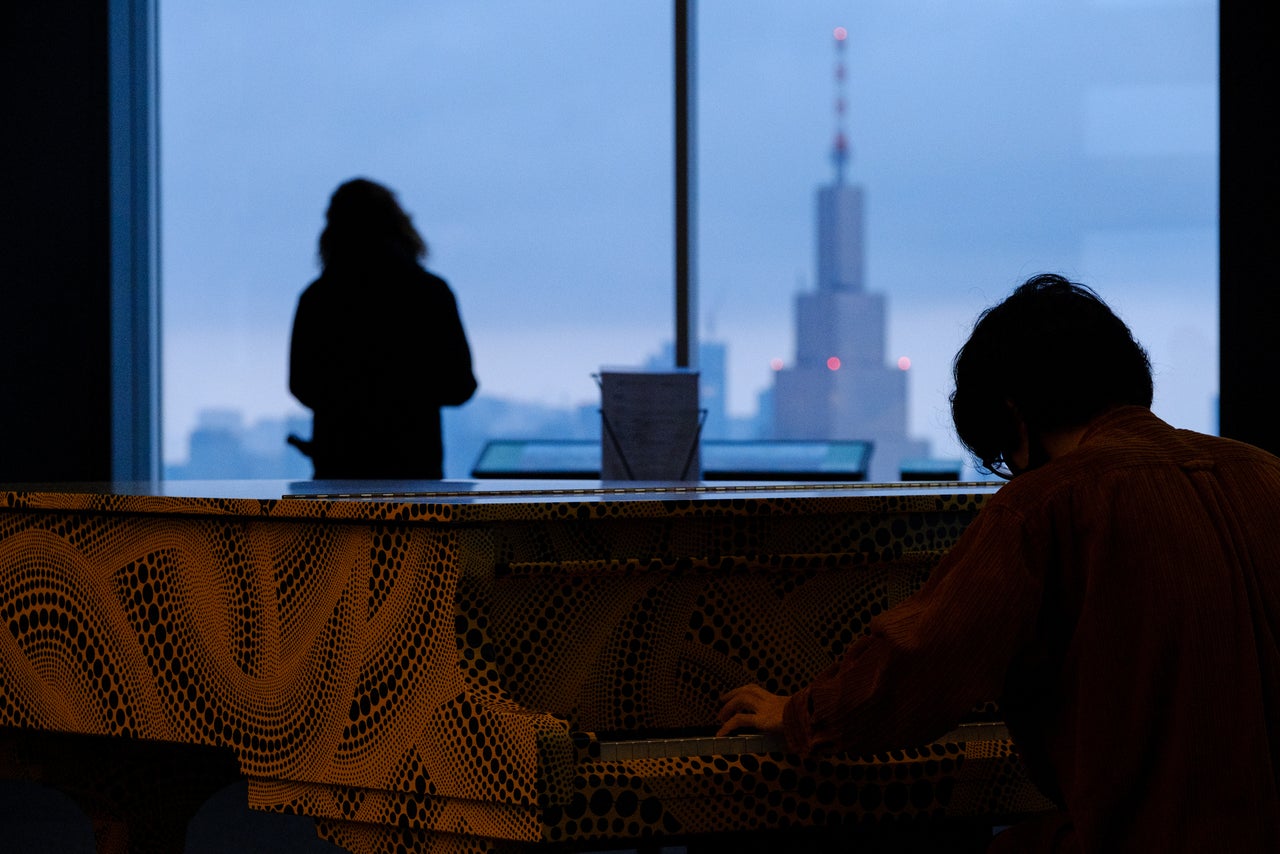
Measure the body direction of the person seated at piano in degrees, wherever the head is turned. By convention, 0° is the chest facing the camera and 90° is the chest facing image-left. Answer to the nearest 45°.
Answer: approximately 135°

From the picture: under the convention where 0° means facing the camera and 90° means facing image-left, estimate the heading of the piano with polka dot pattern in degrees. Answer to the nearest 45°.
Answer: approximately 315°

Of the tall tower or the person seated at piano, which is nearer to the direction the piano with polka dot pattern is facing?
the person seated at piano

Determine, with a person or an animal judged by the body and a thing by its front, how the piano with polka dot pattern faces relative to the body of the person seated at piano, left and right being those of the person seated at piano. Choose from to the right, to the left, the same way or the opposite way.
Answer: the opposite way

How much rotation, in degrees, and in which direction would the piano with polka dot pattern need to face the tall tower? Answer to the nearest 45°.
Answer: approximately 135° to its left

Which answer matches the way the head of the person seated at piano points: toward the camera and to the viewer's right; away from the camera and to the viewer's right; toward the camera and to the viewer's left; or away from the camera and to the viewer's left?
away from the camera and to the viewer's left

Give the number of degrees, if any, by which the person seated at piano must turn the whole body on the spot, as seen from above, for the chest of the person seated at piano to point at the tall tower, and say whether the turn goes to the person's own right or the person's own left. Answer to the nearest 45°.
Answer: approximately 45° to the person's own right

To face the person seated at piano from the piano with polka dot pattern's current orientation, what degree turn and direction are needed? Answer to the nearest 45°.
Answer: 0° — it already faces them

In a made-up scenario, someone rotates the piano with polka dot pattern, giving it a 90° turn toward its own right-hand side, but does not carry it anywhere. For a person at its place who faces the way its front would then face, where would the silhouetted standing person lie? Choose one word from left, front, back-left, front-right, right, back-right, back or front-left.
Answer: back-right
